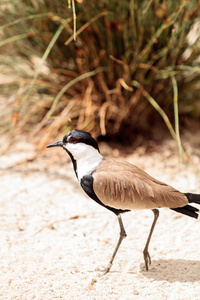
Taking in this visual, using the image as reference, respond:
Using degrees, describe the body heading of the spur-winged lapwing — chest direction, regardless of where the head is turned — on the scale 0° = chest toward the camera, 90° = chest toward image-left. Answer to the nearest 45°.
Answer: approximately 90°
